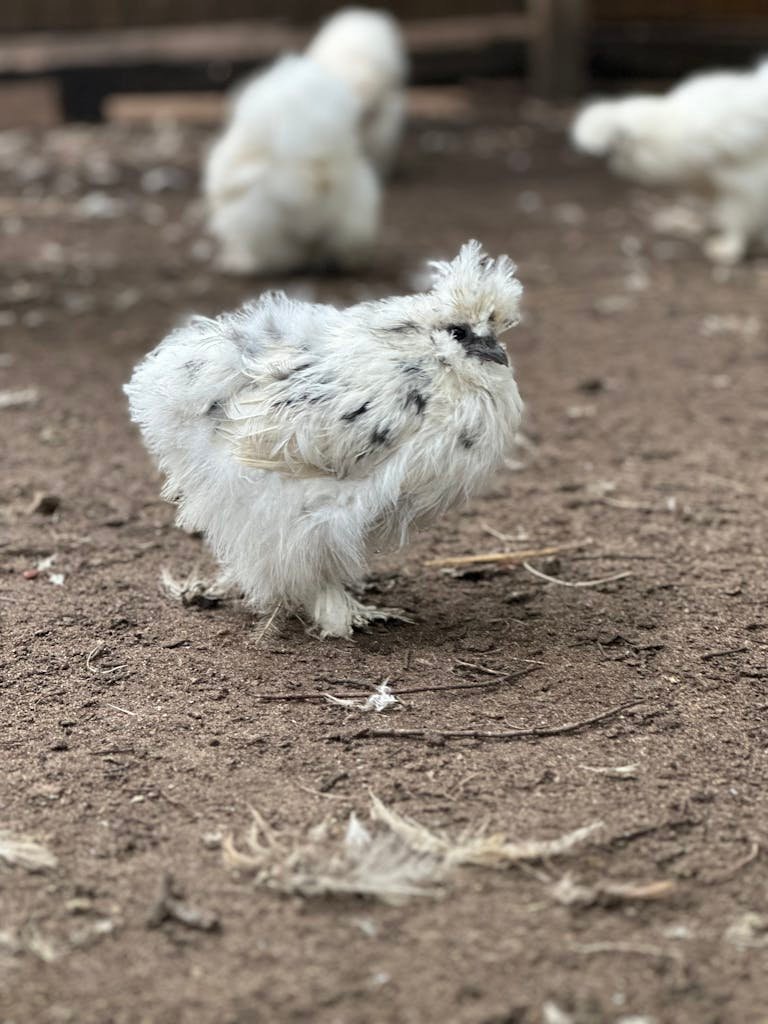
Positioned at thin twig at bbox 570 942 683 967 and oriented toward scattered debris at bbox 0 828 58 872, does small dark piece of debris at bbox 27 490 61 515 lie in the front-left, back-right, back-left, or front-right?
front-right

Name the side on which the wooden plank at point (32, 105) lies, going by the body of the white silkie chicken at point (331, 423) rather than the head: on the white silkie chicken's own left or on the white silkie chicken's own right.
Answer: on the white silkie chicken's own left

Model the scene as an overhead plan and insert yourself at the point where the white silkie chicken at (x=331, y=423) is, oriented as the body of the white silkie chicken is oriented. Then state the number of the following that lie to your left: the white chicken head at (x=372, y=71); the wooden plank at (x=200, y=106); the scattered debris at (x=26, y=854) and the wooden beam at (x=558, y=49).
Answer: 3

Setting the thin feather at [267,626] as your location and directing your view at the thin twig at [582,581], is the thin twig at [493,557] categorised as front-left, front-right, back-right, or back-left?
front-left

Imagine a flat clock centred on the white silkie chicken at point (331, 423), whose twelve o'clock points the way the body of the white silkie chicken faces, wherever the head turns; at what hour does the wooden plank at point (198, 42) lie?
The wooden plank is roughly at 9 o'clock from the white silkie chicken.

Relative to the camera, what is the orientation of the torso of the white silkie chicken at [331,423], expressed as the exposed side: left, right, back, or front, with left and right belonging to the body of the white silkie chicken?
right

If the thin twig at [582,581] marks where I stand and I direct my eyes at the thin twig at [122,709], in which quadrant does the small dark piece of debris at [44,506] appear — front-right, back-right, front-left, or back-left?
front-right

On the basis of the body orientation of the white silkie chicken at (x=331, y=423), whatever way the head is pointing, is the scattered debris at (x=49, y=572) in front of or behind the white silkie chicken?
behind

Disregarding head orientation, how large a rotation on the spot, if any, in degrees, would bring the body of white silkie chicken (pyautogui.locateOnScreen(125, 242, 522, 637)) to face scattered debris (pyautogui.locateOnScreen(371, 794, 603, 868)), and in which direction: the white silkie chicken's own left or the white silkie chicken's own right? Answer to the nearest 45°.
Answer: approximately 90° to the white silkie chicken's own right
